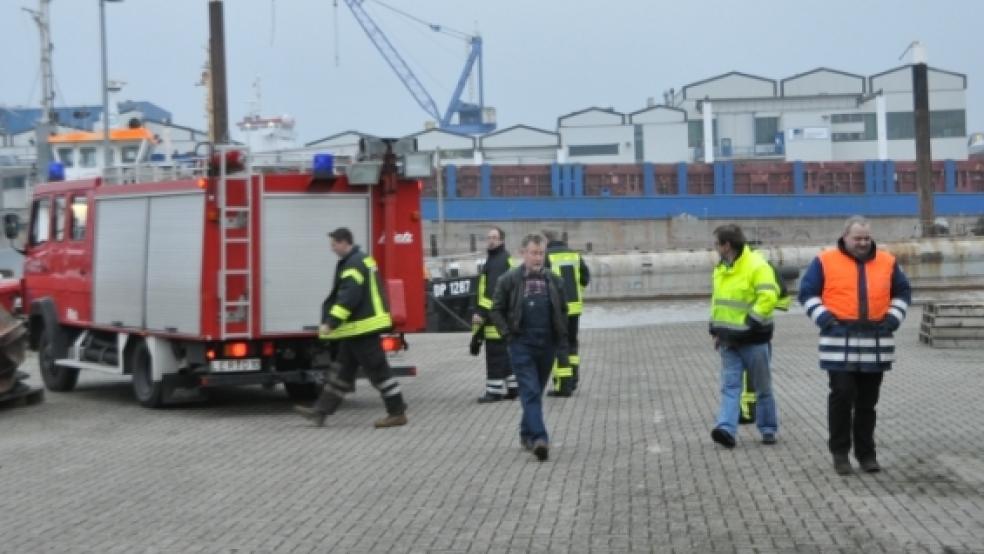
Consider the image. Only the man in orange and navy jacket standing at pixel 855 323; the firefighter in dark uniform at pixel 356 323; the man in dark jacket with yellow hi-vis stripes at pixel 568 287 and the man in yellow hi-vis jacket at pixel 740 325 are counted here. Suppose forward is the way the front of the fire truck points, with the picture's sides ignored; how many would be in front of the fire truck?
0

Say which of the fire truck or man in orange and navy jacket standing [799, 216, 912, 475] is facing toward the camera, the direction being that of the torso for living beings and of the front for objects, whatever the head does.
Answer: the man in orange and navy jacket standing

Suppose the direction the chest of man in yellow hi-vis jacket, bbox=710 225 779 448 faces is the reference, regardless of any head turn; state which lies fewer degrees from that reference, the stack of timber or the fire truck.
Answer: the fire truck

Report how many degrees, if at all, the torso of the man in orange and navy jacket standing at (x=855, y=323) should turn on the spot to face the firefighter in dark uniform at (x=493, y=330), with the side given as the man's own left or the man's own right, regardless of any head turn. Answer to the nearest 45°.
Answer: approximately 135° to the man's own right

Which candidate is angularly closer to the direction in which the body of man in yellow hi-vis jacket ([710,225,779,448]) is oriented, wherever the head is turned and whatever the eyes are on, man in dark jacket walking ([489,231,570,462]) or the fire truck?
the man in dark jacket walking

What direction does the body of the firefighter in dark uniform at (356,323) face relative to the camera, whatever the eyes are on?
to the viewer's left

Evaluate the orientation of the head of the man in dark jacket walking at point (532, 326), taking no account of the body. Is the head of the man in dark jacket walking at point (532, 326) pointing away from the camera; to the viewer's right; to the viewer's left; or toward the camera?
toward the camera

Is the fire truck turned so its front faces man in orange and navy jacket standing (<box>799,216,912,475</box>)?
no

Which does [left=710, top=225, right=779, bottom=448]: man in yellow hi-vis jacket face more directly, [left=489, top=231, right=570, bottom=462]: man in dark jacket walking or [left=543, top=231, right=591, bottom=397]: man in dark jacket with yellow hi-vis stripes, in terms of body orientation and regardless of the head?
the man in dark jacket walking

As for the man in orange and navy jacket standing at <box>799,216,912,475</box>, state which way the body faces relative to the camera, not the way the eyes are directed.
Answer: toward the camera

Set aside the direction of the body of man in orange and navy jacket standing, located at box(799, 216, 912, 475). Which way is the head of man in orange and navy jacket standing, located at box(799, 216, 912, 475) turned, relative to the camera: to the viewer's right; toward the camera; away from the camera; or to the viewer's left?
toward the camera

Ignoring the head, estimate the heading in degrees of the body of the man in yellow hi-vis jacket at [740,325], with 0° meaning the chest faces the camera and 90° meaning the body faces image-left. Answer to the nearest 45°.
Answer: approximately 45°

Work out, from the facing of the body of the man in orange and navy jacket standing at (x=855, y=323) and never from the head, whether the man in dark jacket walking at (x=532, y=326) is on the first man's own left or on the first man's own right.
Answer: on the first man's own right

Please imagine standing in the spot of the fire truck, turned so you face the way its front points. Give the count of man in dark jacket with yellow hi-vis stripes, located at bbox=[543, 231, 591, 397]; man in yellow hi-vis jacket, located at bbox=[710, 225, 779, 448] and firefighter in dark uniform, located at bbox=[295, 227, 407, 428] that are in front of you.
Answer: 0

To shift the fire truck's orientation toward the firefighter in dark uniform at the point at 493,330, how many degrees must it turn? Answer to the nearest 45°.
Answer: approximately 135° to its right
